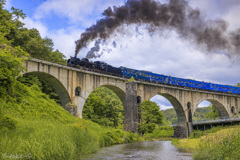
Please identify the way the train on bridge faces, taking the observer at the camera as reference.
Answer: facing the viewer and to the left of the viewer
